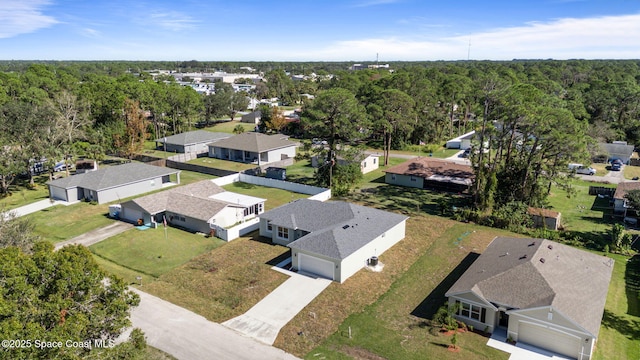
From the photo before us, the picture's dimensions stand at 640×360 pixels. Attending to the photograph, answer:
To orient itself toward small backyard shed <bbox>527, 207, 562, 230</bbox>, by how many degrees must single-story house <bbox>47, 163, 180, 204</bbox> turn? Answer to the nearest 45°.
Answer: approximately 90° to its left

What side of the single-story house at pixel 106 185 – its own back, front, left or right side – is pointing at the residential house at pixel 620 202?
left

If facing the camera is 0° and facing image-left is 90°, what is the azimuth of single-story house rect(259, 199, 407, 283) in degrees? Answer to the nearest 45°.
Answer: approximately 45°

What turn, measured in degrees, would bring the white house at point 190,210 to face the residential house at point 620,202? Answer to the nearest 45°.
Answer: approximately 135° to its left

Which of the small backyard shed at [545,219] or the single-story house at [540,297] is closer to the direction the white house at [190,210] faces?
the single-story house

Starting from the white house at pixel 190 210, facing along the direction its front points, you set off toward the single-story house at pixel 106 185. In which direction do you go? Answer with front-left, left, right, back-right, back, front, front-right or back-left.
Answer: right

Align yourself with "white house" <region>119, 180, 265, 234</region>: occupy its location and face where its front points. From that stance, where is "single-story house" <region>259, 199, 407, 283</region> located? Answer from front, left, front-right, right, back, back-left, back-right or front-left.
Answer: left

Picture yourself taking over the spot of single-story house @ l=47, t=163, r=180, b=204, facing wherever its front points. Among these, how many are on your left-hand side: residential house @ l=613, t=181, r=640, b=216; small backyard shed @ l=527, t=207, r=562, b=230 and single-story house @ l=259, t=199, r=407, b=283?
3
